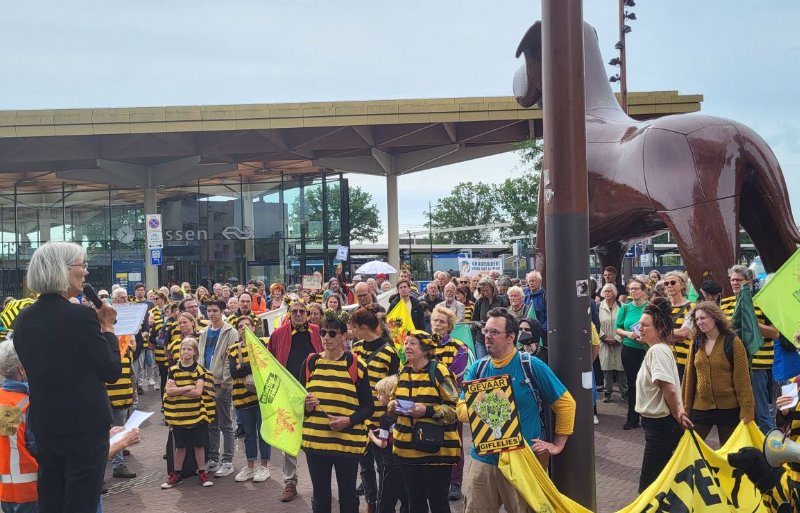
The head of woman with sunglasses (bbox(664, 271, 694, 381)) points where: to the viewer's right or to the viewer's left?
to the viewer's left

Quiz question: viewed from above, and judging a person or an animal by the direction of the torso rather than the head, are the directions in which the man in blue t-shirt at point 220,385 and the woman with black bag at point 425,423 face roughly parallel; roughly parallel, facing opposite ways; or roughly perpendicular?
roughly parallel

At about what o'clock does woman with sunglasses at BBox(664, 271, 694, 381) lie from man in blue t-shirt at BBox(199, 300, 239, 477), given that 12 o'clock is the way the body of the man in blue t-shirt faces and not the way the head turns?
The woman with sunglasses is roughly at 8 o'clock from the man in blue t-shirt.

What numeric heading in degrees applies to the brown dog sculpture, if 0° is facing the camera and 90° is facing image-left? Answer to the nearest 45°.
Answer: approximately 90°

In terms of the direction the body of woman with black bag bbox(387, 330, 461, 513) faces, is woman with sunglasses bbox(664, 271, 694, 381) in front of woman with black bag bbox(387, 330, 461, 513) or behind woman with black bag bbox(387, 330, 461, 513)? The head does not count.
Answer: behind

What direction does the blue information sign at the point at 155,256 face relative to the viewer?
toward the camera

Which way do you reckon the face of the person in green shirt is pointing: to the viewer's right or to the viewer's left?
to the viewer's left

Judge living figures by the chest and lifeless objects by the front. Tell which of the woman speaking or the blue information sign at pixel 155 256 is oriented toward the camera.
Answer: the blue information sign

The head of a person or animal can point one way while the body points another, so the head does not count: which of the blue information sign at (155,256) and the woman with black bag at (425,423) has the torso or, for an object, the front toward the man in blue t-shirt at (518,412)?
the blue information sign

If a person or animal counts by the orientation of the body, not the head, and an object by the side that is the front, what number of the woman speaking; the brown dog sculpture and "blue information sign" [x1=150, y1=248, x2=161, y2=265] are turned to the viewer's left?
1

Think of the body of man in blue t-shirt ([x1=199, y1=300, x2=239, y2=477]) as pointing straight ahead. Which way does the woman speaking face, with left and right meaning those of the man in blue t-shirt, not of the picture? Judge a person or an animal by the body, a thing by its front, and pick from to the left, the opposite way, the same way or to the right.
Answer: the opposite way

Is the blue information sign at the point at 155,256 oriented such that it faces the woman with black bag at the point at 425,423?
yes

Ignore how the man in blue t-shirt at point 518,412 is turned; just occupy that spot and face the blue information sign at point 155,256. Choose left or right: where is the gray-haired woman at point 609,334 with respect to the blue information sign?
right

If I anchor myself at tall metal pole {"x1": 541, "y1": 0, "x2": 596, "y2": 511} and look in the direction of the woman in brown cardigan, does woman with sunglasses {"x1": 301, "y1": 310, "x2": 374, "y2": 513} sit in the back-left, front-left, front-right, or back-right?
back-left

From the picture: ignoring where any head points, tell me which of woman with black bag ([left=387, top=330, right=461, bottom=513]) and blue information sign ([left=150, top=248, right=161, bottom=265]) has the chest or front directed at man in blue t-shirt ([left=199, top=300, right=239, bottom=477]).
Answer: the blue information sign

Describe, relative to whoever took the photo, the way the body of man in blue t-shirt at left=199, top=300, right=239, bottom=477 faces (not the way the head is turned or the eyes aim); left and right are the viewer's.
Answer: facing the viewer and to the left of the viewer

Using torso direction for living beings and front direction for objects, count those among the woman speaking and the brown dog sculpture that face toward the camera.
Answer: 0

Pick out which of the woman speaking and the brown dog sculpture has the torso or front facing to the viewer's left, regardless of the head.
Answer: the brown dog sculpture

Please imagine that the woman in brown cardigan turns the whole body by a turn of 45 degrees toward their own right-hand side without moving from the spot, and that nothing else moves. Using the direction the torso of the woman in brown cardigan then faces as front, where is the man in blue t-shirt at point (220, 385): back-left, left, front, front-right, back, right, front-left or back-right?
front
